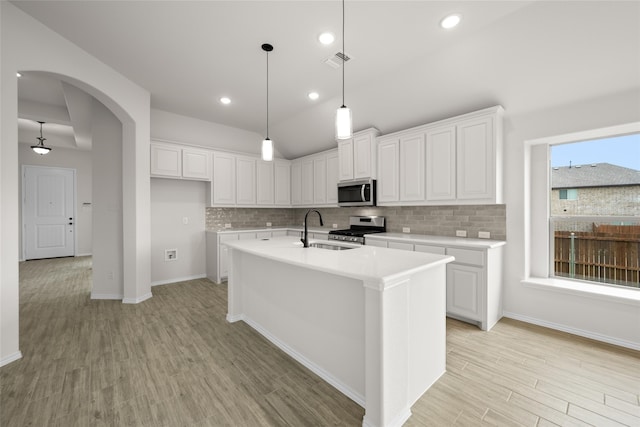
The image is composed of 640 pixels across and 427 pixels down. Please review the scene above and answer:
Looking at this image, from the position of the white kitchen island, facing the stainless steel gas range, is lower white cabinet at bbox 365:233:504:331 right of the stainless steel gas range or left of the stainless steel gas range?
right

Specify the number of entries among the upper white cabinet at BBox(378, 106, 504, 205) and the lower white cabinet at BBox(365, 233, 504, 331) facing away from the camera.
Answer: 0

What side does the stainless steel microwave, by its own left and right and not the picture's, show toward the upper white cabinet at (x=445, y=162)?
left

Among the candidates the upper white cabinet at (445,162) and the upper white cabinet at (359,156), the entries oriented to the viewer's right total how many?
0

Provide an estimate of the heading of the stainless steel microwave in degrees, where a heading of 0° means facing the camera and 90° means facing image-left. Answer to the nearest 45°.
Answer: approximately 45°

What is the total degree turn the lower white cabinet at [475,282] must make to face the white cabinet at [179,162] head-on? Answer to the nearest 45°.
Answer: approximately 45° to its right

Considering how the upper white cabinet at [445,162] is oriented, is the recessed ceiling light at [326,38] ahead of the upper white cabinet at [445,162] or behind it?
ahead

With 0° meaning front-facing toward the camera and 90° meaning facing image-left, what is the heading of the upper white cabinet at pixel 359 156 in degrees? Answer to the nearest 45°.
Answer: approximately 45°

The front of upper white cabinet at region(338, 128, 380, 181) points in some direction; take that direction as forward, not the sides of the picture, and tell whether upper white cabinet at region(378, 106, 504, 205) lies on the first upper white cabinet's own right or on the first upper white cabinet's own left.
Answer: on the first upper white cabinet's own left
